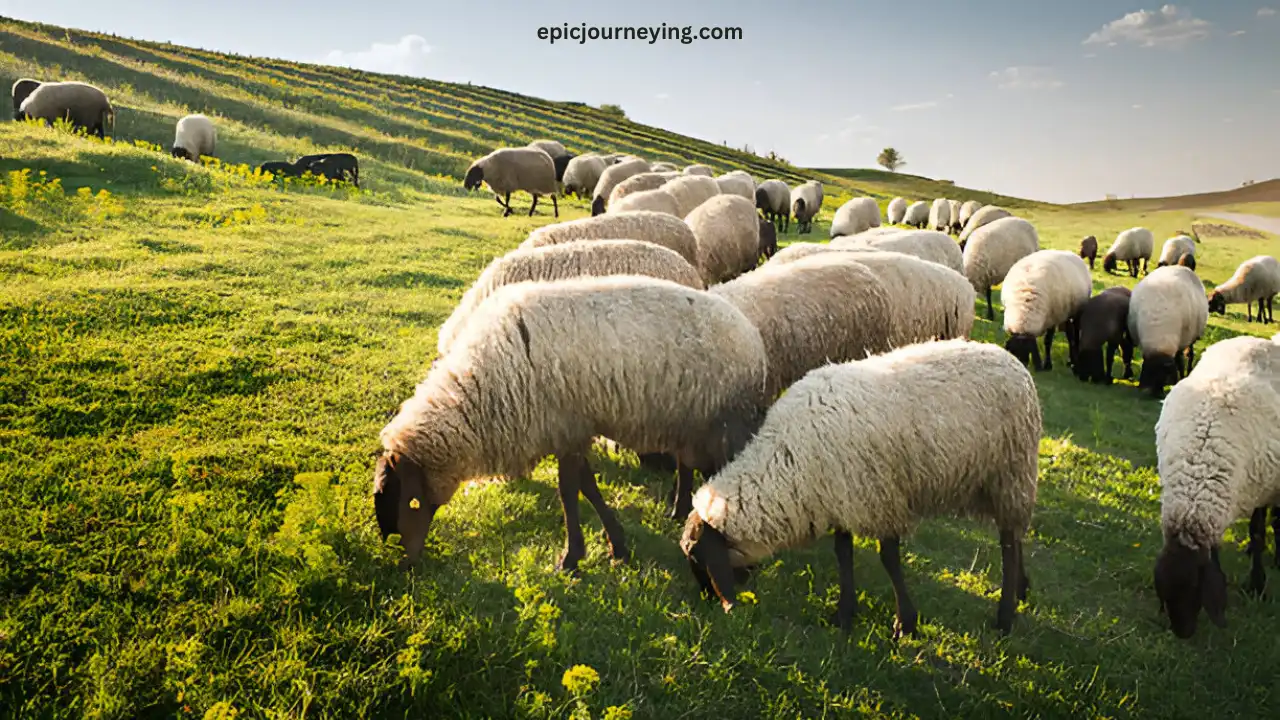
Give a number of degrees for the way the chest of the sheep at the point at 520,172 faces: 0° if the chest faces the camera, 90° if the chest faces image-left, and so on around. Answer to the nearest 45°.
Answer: approximately 90°

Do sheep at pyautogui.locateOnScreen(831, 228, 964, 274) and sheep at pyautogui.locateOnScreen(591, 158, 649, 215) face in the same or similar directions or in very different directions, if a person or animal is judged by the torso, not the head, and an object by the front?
same or similar directions

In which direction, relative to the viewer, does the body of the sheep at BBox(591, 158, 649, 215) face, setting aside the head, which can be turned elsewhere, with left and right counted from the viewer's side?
facing to the left of the viewer

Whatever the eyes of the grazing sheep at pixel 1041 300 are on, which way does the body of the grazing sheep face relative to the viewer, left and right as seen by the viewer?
facing the viewer and to the left of the viewer

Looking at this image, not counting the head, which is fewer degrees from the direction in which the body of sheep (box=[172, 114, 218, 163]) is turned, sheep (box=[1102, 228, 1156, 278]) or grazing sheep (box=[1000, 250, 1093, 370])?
the grazing sheep

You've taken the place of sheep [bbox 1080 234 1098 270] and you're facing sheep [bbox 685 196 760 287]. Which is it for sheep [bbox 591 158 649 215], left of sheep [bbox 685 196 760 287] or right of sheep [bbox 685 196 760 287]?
right

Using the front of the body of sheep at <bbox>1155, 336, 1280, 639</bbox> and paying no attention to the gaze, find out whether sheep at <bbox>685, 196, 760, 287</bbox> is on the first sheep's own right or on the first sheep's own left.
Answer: on the first sheep's own right

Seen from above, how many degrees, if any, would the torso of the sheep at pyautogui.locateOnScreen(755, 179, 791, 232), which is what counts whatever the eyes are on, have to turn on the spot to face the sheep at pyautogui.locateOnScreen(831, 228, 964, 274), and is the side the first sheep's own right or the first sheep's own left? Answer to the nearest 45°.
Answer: approximately 45° to the first sheep's own left

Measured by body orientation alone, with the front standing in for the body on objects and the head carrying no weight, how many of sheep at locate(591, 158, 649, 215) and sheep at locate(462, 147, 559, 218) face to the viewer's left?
2

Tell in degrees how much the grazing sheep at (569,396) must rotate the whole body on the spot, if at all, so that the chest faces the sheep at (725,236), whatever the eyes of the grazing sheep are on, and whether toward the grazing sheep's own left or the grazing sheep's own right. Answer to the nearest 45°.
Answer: approximately 90° to the grazing sheep's own right

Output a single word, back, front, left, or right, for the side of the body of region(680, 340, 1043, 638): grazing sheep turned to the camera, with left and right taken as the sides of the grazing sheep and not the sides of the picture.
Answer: left
